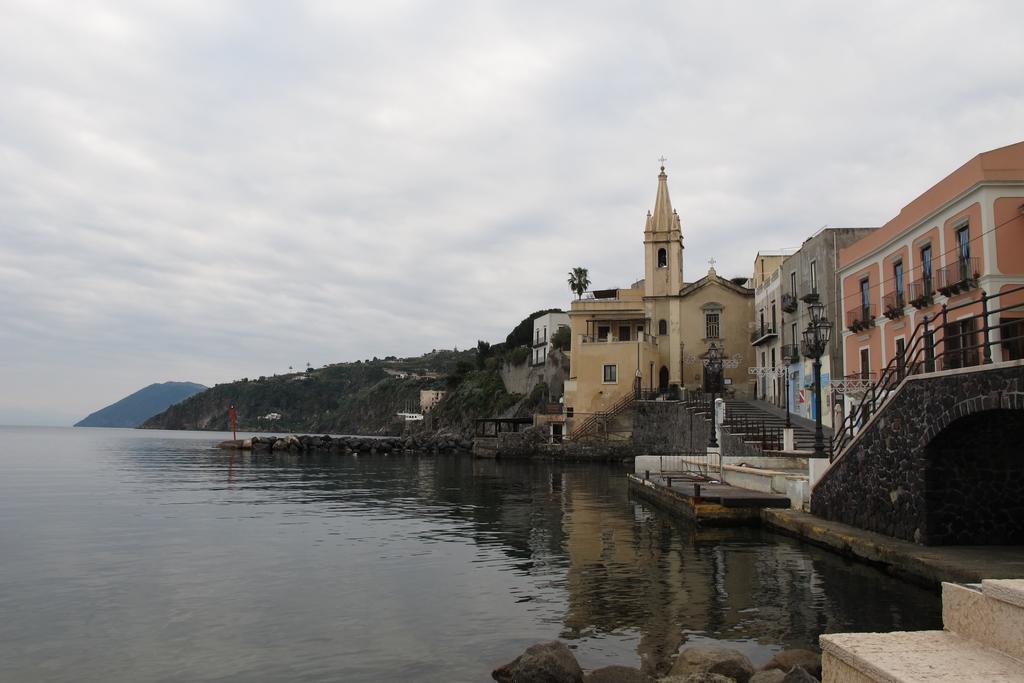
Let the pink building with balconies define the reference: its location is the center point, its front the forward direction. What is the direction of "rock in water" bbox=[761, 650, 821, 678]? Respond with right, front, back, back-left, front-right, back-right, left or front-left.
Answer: front-left

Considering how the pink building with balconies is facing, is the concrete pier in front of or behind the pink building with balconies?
in front

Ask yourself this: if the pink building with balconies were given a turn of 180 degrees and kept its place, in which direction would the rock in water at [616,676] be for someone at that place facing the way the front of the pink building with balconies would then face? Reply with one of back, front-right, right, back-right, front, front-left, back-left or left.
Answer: back-right

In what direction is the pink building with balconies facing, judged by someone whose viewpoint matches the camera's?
facing the viewer and to the left of the viewer

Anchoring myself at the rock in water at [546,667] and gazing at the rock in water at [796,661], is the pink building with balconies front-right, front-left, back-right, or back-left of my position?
front-left

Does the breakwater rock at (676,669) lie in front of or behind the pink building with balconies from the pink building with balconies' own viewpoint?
in front

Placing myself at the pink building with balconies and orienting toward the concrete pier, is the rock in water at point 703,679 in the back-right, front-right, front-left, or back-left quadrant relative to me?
front-left

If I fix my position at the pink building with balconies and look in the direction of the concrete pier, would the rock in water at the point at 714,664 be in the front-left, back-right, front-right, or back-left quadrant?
front-left

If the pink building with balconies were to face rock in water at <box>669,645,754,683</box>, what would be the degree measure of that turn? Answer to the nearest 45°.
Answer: approximately 45° to its left

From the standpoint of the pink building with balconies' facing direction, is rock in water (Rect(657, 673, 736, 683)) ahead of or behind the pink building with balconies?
ahead
